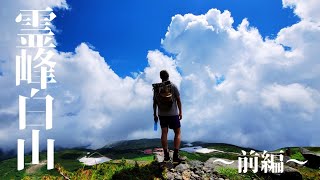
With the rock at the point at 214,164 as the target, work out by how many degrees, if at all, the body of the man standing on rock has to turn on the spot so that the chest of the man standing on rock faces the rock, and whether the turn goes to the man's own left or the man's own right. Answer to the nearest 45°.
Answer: approximately 45° to the man's own right

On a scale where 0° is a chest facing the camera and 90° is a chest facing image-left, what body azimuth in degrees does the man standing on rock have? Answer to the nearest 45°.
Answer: approximately 180°

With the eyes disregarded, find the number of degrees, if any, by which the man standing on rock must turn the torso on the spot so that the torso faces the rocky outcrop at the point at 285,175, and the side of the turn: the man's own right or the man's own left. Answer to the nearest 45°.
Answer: approximately 135° to the man's own right
